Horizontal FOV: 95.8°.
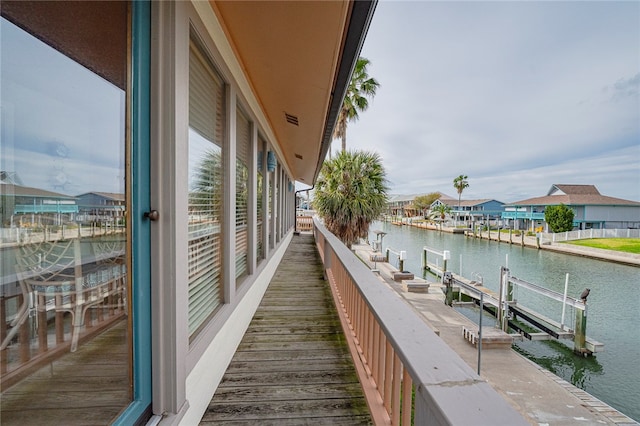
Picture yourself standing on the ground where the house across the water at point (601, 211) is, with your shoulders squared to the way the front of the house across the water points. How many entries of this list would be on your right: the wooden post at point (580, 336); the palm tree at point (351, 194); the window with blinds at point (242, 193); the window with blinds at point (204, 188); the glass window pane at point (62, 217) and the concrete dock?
0

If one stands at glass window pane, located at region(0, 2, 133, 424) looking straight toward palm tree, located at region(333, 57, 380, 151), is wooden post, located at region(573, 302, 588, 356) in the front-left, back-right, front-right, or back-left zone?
front-right

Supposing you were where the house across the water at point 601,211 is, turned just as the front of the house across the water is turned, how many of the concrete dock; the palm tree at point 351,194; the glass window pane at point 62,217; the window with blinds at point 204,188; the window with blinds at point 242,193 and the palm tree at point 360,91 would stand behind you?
0

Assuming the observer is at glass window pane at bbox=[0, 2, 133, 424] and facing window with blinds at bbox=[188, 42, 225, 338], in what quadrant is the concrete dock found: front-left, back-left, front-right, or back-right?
front-right

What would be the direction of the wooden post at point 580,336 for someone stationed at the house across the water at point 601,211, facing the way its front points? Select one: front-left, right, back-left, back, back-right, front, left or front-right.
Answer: front-left

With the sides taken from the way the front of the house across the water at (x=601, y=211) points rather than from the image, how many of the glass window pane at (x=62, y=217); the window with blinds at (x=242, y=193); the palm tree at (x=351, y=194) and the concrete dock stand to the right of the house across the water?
0

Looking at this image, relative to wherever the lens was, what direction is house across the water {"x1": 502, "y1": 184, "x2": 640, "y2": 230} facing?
facing the viewer and to the left of the viewer

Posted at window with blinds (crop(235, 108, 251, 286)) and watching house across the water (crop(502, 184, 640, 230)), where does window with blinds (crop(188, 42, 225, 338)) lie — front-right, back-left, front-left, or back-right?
back-right

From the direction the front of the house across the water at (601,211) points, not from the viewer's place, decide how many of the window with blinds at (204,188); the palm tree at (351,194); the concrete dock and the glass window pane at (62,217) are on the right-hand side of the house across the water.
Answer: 0

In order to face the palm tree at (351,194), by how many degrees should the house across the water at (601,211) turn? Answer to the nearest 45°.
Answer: approximately 45° to its left

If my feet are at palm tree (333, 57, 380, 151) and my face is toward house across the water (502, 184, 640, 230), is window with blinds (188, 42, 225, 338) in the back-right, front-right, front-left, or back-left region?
back-right

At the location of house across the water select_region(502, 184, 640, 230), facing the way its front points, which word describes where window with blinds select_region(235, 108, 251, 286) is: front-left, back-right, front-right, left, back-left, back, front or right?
front-left
